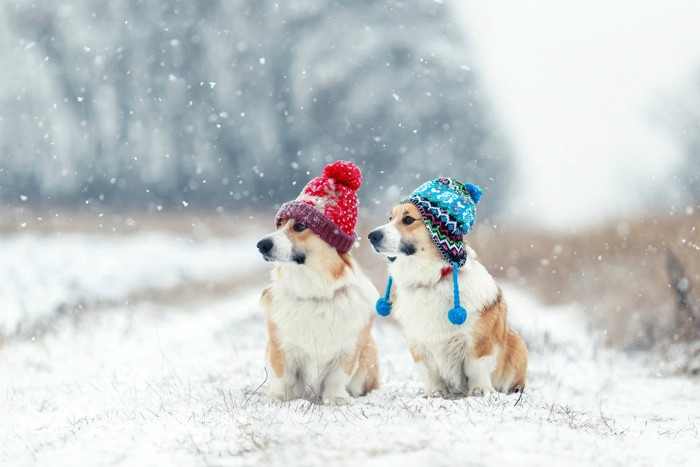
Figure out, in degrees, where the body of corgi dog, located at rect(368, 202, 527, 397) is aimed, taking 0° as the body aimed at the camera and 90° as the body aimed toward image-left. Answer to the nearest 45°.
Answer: approximately 45°

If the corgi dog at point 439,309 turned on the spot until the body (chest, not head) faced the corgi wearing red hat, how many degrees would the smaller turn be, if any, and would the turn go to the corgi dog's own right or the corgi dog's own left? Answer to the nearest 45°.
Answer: approximately 45° to the corgi dog's own right
